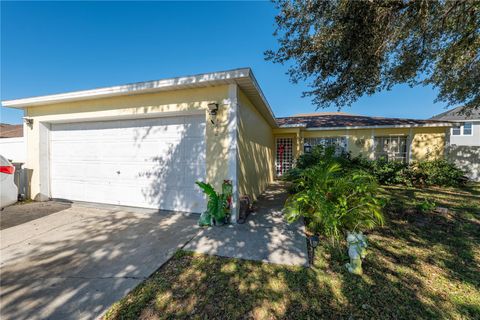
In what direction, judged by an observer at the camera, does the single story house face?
facing the viewer

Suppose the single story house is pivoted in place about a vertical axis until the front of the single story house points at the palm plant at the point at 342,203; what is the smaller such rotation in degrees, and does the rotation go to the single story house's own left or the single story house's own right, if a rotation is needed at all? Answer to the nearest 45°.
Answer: approximately 45° to the single story house's own left

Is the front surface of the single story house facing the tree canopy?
no

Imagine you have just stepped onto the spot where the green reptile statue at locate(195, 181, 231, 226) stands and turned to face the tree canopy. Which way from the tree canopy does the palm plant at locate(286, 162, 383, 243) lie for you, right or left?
right

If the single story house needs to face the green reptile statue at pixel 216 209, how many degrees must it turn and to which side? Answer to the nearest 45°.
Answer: approximately 45° to its left

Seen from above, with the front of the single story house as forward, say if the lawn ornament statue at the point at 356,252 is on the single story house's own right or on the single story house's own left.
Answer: on the single story house's own left

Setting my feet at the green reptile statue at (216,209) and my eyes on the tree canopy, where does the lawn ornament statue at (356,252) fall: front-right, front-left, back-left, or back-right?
front-right
